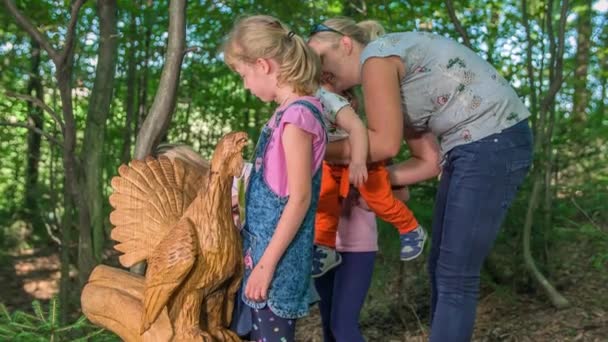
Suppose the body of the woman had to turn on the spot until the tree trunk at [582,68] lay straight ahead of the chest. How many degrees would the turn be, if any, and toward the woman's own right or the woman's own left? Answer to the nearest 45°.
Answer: approximately 90° to the woman's own right

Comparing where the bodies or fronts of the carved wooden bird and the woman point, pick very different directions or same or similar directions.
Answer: very different directions

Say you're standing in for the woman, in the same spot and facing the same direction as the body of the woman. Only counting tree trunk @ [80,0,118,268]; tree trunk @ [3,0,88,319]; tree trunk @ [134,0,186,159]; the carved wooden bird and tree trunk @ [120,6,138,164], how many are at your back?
0

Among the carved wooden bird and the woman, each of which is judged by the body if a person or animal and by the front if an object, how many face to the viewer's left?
1

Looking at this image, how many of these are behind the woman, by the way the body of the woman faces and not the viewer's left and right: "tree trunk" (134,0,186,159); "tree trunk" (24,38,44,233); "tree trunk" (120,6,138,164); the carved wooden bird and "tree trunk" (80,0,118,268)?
0

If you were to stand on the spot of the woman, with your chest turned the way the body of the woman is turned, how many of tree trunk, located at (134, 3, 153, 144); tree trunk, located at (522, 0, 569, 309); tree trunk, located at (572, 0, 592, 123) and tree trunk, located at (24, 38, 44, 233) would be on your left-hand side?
0

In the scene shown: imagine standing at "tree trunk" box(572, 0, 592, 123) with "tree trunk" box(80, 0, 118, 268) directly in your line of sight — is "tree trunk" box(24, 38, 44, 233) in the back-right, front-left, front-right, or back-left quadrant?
front-right

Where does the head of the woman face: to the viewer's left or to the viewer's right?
to the viewer's left

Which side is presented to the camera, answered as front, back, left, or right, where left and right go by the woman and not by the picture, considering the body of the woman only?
left

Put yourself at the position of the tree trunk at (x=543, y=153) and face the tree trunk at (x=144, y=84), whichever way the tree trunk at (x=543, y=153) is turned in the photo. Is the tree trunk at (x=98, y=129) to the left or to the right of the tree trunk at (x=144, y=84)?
left

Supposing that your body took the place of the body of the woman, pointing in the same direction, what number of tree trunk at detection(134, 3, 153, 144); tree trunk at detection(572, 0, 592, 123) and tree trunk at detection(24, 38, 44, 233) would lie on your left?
0

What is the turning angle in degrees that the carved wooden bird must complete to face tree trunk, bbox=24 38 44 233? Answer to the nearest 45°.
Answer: approximately 135° to its left

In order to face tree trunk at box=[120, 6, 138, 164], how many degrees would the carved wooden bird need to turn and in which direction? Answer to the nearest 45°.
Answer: approximately 135° to its left

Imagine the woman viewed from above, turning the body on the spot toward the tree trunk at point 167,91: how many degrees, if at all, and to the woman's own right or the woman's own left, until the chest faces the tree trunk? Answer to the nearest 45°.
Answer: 0° — they already face it

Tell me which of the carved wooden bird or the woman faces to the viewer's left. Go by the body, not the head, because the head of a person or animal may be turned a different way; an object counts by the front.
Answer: the woman

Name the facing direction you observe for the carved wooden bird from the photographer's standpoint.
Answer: facing the viewer and to the right of the viewer
